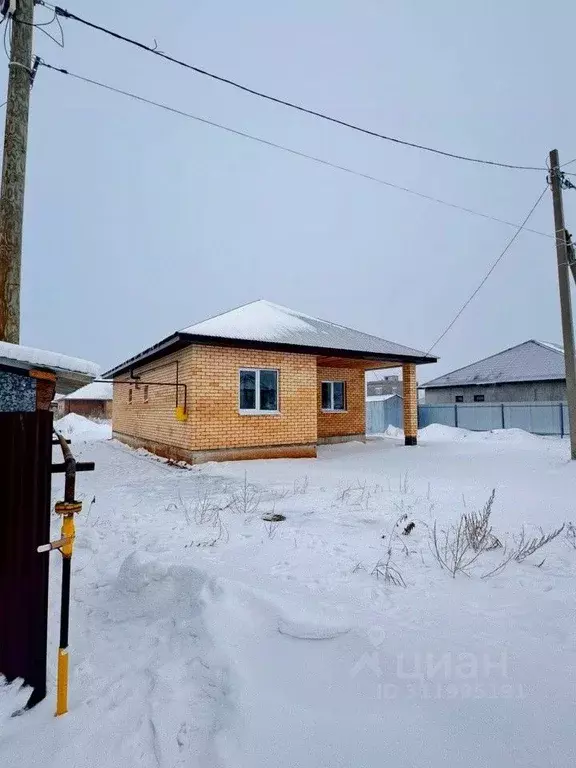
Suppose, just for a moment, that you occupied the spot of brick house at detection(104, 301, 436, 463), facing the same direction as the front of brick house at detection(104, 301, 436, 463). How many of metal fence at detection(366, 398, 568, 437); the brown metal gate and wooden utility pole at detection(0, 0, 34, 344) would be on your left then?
1

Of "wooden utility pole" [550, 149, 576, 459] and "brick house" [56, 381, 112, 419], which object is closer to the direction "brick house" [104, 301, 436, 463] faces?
the wooden utility pole

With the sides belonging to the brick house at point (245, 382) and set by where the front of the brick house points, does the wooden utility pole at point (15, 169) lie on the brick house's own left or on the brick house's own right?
on the brick house's own right

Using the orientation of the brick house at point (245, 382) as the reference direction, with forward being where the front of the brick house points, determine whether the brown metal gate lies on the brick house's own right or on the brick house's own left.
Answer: on the brick house's own right

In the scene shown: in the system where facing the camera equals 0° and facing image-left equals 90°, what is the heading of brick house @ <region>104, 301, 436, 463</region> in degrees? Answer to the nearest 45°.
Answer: approximately 315°

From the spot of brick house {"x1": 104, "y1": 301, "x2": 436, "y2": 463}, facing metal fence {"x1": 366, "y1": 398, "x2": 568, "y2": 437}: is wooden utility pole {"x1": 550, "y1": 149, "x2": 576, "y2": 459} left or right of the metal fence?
right

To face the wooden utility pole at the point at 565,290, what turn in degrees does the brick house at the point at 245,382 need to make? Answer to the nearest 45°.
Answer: approximately 45° to its left

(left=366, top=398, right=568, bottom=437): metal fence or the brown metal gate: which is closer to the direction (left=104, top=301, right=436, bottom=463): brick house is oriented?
the brown metal gate

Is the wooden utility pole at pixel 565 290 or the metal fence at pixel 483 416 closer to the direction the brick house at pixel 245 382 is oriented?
the wooden utility pole

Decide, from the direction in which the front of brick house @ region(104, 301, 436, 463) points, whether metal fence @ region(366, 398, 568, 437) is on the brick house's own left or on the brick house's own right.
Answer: on the brick house's own left
